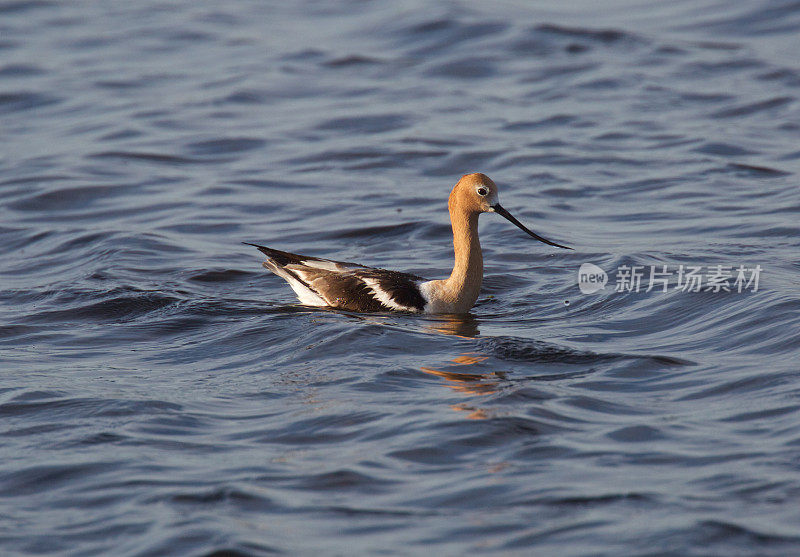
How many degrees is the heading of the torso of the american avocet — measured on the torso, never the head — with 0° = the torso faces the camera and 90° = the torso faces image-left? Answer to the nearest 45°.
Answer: approximately 270°
